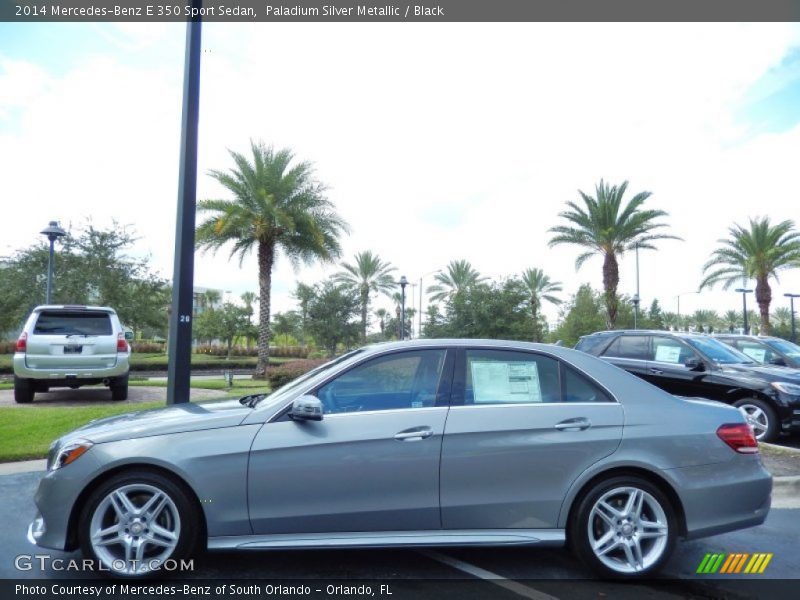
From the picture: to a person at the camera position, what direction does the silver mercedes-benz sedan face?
facing to the left of the viewer

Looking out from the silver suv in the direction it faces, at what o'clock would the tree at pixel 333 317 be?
The tree is roughly at 1 o'clock from the silver suv.

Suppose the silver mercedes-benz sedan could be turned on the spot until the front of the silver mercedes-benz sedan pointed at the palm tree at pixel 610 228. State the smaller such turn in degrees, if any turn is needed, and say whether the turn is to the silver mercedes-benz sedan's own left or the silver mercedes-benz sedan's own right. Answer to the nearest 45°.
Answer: approximately 90° to the silver mercedes-benz sedan's own right

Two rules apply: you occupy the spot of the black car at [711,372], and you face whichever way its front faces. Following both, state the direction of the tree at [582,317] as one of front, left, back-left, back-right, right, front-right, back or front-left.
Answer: back-left

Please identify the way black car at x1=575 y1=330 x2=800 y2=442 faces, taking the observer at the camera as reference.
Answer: facing the viewer and to the right of the viewer

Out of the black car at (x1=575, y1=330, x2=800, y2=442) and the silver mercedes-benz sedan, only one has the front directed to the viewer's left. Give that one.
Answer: the silver mercedes-benz sedan

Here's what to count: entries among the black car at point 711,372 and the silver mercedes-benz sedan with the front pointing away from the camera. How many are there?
0

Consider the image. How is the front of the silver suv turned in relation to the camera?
facing away from the viewer

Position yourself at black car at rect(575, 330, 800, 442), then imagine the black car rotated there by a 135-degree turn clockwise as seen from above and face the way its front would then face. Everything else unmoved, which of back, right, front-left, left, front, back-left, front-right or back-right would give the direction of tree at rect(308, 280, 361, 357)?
front-right

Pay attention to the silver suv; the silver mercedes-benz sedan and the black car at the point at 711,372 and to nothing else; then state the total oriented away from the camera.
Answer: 1

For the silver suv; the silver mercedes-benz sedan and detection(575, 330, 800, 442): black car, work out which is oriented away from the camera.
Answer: the silver suv

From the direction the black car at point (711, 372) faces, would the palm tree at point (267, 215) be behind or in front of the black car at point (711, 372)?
behind

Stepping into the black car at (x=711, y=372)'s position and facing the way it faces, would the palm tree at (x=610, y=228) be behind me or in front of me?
behind
